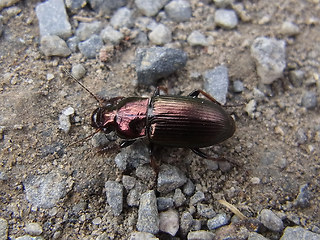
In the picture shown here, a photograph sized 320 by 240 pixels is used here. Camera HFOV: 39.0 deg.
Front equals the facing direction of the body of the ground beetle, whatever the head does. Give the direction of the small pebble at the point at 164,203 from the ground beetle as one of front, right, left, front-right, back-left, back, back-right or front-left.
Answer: left

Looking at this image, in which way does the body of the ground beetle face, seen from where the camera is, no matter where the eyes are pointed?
to the viewer's left

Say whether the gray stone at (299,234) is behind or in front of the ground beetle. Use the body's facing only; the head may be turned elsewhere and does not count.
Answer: behind

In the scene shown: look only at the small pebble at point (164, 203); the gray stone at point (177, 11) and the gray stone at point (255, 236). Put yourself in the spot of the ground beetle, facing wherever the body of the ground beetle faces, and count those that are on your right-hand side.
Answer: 1

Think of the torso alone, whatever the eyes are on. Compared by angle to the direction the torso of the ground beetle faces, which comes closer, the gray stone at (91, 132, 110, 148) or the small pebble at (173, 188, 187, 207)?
the gray stone

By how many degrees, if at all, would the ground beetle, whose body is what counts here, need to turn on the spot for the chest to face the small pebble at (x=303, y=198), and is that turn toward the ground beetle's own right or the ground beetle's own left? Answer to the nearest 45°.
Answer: approximately 135° to the ground beetle's own left

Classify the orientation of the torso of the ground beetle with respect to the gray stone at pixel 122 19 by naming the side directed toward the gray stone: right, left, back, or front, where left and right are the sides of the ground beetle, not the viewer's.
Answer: right

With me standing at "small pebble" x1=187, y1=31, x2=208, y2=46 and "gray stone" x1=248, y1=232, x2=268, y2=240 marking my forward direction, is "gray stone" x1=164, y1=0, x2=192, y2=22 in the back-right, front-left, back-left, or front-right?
back-right

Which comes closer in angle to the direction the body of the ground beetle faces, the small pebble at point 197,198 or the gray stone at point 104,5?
the gray stone

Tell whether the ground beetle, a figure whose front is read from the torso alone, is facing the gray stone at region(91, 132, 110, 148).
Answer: yes

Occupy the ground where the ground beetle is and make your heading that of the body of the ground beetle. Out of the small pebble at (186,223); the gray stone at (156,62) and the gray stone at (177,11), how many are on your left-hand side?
1

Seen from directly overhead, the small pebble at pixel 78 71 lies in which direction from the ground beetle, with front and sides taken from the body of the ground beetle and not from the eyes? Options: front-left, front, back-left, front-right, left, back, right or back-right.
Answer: front-right

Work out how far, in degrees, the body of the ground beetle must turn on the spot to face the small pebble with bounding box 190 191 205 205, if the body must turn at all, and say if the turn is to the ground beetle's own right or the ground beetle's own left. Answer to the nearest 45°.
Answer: approximately 135° to the ground beetle's own left
